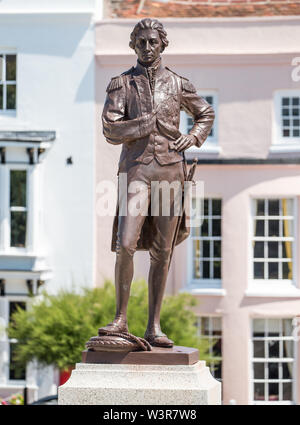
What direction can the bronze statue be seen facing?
toward the camera
